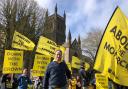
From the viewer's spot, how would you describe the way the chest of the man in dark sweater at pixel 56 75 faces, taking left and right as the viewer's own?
facing the viewer
